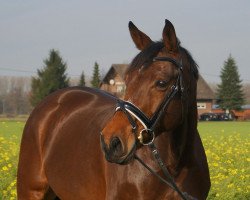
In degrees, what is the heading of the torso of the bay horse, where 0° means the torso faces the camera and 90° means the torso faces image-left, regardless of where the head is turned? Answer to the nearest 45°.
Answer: approximately 315°
